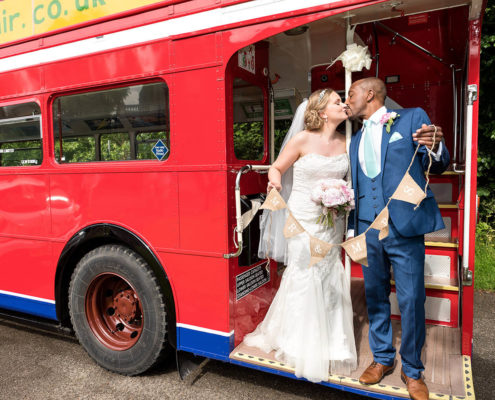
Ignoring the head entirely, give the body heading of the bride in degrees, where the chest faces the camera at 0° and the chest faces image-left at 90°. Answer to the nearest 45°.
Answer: approximately 315°

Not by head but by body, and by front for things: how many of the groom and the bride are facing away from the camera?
0

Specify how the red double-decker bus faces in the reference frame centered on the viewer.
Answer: facing away from the viewer and to the left of the viewer

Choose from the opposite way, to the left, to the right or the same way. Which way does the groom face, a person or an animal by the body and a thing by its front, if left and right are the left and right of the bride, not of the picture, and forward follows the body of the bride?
to the right

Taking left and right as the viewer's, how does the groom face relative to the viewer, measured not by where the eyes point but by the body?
facing the viewer and to the left of the viewer

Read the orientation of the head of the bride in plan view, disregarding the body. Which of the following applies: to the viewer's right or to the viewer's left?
to the viewer's right

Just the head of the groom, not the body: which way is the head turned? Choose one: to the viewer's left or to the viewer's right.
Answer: to the viewer's left
